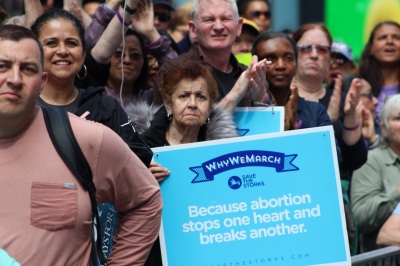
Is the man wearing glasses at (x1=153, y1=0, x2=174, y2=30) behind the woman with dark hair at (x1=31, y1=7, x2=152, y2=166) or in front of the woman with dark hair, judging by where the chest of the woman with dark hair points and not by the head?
behind

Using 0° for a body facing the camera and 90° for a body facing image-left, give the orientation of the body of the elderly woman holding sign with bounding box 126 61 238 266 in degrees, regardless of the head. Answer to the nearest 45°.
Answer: approximately 0°

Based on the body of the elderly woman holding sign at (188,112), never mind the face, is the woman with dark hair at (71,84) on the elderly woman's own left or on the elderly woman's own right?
on the elderly woman's own right

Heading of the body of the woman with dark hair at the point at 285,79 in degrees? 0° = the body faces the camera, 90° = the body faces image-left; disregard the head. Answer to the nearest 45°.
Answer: approximately 0°

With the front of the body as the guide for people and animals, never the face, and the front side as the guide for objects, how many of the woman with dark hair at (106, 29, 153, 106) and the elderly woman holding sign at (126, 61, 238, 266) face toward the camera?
2

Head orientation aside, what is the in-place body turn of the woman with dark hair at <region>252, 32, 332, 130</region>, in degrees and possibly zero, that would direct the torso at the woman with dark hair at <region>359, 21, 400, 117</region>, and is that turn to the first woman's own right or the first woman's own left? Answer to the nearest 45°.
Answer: approximately 135° to the first woman's own left
